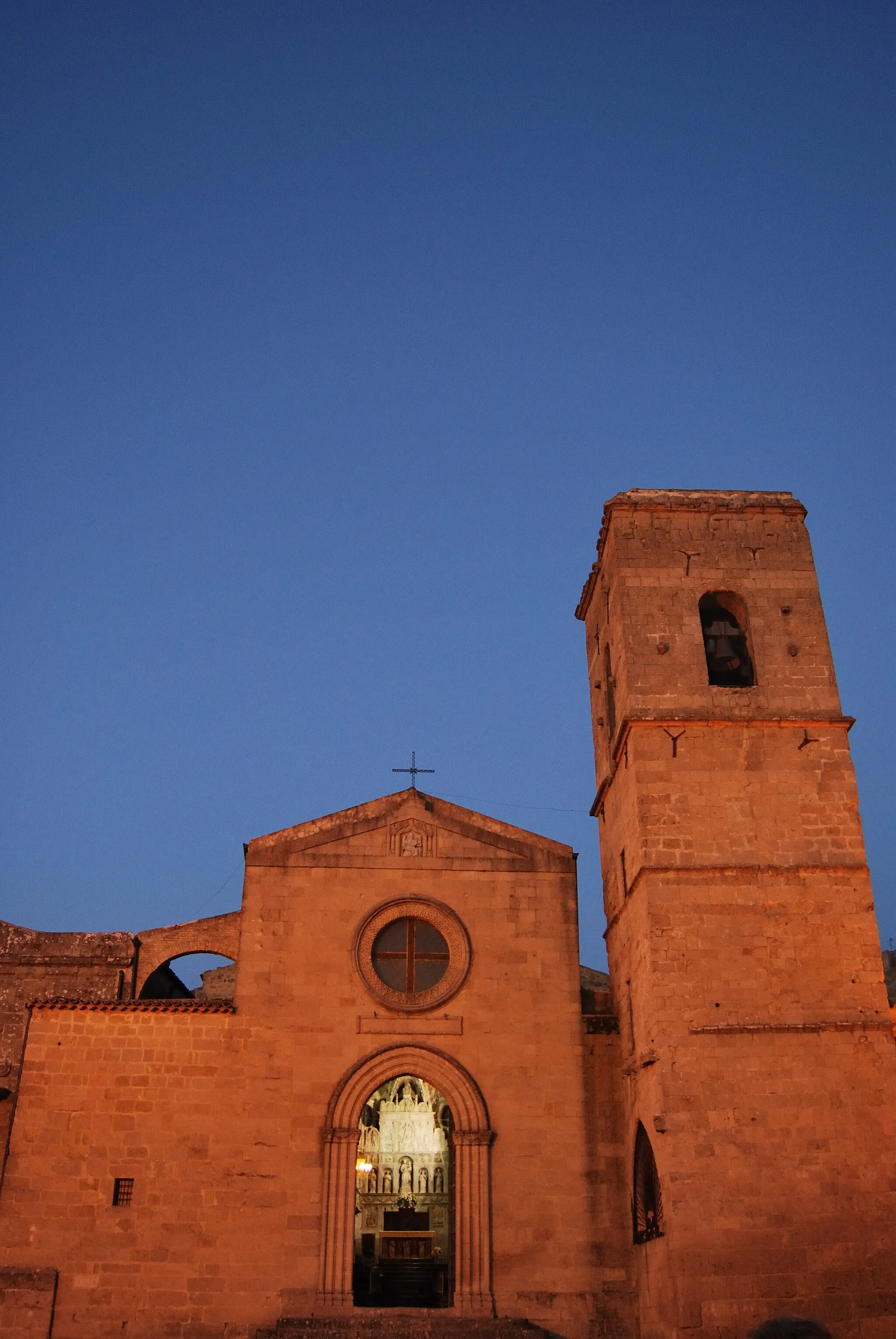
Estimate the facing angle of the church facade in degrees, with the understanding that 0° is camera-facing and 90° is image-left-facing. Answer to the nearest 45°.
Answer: approximately 0°
